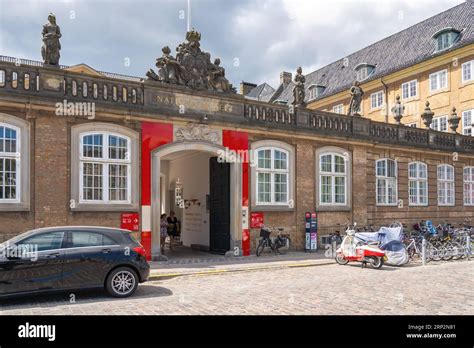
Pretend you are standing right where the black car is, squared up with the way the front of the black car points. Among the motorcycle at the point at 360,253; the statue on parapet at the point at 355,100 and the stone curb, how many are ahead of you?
0

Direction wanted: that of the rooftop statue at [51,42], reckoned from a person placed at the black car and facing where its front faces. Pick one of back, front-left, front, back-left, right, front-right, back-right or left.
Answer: right

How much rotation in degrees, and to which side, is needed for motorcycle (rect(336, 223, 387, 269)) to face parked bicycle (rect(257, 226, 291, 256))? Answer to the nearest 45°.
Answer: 0° — it already faces it

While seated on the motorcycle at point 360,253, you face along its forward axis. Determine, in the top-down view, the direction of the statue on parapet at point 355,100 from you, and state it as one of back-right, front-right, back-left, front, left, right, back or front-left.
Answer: front-right

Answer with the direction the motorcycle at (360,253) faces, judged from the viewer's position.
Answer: facing away from the viewer and to the left of the viewer

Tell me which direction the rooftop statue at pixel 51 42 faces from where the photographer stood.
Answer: facing the viewer and to the left of the viewer

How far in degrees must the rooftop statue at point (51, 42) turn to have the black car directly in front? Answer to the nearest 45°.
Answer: approximately 45° to its left

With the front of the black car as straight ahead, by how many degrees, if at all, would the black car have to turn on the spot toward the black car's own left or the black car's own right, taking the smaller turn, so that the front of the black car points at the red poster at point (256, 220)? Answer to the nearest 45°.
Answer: approximately 135° to the black car's own right

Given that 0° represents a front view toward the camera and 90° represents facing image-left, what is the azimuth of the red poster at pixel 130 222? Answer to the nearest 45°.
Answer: approximately 45°

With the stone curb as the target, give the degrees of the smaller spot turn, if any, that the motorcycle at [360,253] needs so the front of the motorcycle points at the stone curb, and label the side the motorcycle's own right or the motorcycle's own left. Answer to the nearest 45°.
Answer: approximately 90° to the motorcycle's own left

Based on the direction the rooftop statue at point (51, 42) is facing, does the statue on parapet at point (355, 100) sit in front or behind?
behind

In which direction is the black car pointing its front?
to the viewer's left

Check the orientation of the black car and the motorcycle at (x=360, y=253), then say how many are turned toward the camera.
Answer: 0
